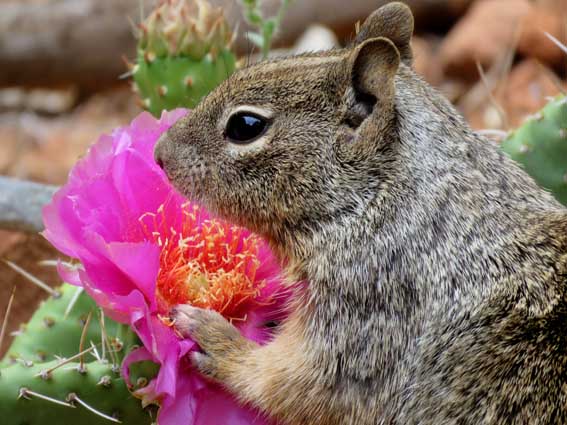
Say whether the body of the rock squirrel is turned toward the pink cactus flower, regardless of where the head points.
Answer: yes

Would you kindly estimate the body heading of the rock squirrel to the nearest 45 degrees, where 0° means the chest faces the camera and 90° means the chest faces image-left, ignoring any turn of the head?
approximately 90°
